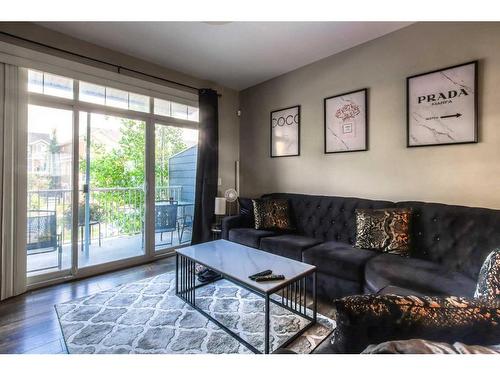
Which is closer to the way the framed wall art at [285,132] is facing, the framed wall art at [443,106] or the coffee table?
the coffee table

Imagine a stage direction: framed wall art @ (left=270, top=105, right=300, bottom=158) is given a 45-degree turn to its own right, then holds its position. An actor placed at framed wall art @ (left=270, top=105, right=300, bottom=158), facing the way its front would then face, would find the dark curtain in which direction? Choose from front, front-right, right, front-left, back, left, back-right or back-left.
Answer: front

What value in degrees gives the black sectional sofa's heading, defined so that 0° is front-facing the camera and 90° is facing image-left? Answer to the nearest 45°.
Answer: approximately 45°

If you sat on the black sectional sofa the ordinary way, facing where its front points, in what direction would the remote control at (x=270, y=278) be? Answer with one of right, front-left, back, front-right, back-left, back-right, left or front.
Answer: front

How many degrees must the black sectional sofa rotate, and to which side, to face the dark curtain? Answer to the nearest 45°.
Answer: approximately 45° to its right

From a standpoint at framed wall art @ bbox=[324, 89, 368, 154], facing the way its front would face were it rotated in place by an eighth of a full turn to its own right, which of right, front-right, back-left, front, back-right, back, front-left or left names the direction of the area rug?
front-left

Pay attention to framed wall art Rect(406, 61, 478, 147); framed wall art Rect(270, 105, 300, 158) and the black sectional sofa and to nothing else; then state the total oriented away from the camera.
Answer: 0

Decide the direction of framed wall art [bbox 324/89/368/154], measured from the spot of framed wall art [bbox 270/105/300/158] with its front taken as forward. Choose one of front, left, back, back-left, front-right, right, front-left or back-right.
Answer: left

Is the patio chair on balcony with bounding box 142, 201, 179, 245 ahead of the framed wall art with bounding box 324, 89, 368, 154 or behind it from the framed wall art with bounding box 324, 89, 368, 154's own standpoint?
ahead

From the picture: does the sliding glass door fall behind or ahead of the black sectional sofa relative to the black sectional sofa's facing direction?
ahead

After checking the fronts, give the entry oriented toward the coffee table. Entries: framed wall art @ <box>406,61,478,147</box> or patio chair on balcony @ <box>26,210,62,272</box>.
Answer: the framed wall art

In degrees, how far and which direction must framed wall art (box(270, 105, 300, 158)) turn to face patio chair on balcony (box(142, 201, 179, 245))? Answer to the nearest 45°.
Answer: approximately 45° to its right
